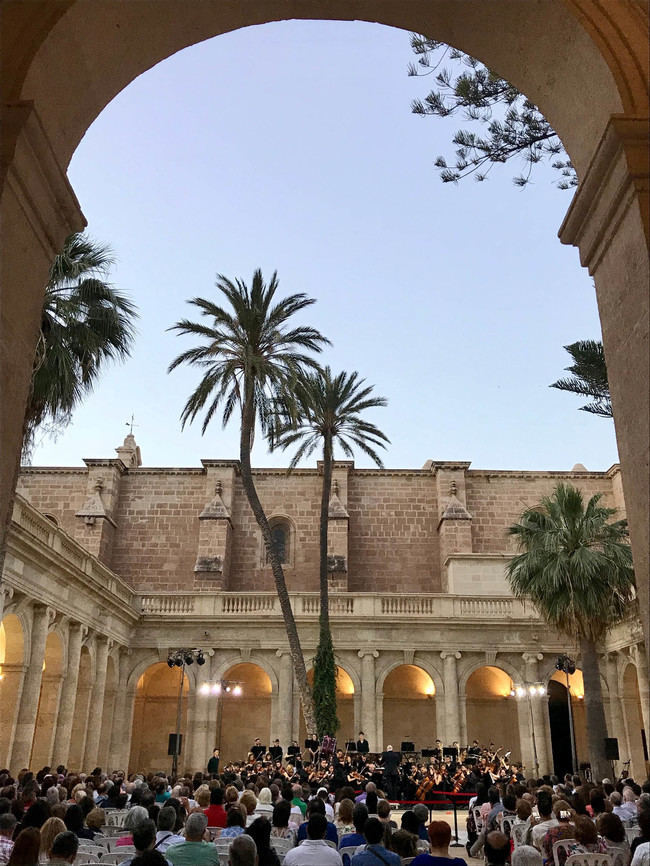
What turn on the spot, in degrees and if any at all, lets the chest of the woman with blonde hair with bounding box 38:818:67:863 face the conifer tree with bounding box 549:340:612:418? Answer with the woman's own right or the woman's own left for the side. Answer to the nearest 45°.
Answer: approximately 45° to the woman's own right

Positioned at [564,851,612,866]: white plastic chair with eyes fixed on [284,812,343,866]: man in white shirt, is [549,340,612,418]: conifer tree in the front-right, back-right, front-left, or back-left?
back-right

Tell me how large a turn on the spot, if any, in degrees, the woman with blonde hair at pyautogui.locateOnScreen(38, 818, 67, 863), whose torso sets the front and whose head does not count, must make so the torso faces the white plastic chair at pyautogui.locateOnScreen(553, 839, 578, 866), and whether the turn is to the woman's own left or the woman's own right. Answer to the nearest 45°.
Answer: approximately 90° to the woman's own right

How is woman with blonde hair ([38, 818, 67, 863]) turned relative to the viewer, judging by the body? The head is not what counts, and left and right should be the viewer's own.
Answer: facing away from the viewer

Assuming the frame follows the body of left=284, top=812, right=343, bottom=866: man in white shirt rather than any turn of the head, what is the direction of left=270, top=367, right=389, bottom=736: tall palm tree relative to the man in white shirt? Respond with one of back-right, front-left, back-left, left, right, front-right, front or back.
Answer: front

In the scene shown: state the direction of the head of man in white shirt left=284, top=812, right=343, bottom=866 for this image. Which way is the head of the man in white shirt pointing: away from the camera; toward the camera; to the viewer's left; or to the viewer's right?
away from the camera

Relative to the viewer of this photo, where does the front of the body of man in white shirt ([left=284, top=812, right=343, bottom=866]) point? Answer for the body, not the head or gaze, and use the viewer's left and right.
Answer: facing away from the viewer

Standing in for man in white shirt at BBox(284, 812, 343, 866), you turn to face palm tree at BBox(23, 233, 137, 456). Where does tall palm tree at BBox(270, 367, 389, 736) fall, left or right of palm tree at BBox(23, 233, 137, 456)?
right

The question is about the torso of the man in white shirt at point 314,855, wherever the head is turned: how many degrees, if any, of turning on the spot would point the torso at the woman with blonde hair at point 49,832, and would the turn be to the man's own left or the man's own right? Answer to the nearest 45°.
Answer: approximately 90° to the man's own left

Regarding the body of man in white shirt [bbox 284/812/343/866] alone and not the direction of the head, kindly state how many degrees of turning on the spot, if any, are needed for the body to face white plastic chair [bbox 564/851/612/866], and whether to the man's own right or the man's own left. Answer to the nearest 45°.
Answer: approximately 45° to the man's own right

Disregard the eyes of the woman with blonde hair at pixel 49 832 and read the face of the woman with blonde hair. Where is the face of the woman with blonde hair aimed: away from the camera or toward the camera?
away from the camera

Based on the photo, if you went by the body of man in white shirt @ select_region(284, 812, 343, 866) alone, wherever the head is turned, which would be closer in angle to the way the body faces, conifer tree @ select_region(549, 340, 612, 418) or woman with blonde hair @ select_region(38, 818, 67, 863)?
the conifer tree
